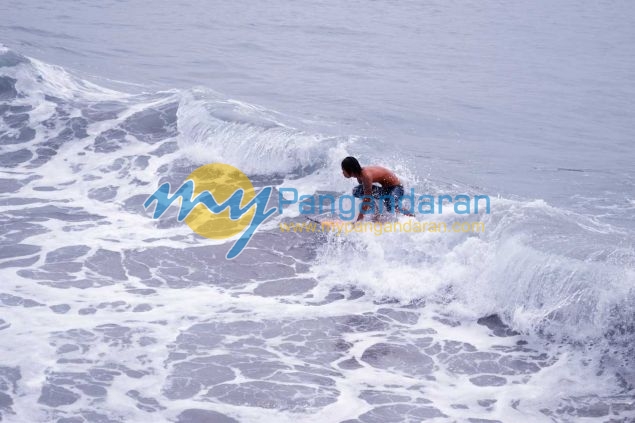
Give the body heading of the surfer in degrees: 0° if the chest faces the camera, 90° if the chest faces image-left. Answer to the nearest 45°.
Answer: approximately 90°

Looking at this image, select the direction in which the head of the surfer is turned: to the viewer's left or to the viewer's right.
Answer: to the viewer's left
